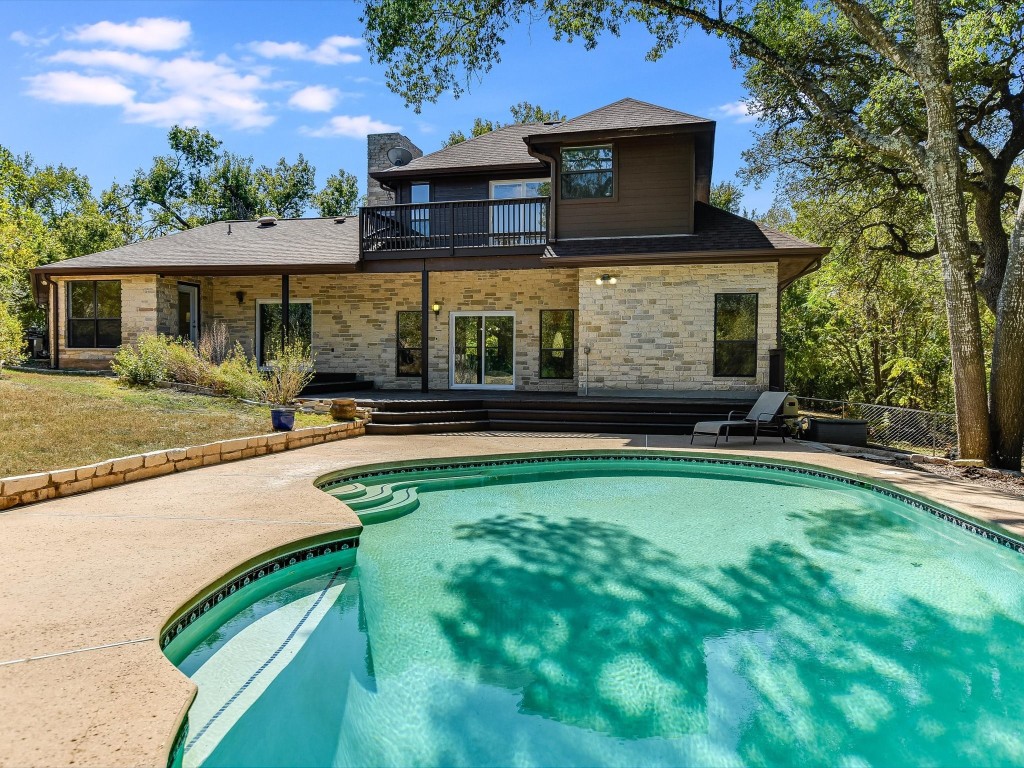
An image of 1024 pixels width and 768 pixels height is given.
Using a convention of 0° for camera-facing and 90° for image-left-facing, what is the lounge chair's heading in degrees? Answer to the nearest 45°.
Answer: approximately 45°

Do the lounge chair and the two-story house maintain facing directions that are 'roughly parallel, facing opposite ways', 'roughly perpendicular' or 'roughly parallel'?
roughly perpendicular

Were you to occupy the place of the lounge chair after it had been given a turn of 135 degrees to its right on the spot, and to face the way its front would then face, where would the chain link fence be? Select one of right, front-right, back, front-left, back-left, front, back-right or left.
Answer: front-right

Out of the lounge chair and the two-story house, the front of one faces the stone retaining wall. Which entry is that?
the lounge chair

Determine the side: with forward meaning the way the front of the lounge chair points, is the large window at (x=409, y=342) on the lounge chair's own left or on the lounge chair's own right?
on the lounge chair's own right
